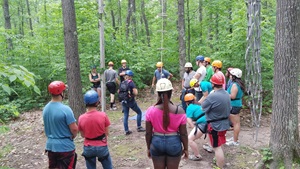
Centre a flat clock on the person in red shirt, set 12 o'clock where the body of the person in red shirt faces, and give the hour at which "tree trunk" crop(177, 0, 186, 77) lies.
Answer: The tree trunk is roughly at 1 o'clock from the person in red shirt.

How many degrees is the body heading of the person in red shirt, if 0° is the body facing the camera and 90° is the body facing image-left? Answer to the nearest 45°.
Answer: approximately 180°

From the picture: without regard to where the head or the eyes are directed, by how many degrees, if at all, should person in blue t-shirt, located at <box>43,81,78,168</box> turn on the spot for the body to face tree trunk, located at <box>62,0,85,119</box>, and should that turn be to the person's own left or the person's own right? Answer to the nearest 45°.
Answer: approximately 45° to the person's own left

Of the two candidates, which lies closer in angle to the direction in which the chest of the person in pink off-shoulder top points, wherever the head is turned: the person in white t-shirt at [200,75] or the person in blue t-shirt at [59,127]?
the person in white t-shirt

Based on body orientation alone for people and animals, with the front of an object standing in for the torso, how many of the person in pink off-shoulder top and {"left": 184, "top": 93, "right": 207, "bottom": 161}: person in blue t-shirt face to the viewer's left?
1

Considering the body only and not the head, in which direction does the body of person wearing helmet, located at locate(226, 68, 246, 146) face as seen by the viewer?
to the viewer's left

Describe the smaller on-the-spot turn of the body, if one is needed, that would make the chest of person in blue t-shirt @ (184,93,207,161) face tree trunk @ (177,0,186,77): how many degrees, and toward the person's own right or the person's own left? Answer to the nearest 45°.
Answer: approximately 90° to the person's own right

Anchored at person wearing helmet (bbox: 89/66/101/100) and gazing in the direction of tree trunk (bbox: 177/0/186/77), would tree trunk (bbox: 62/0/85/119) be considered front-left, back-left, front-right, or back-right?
back-right

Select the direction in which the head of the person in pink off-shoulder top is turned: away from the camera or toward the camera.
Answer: away from the camera
